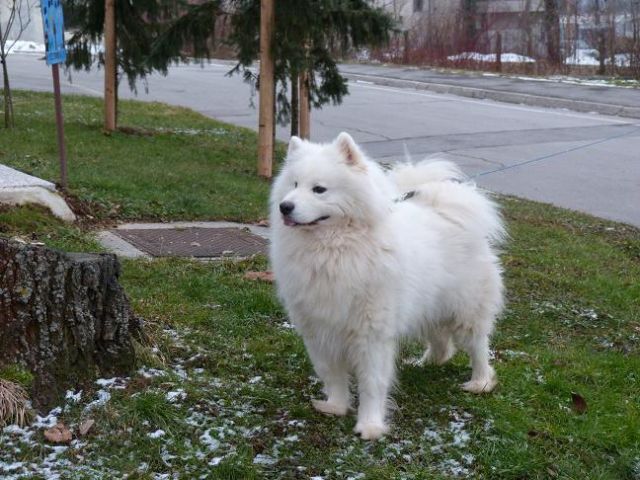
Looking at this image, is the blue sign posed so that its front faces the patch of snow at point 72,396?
yes

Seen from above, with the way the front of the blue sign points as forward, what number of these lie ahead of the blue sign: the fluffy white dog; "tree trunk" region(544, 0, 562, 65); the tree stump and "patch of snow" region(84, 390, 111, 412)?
3

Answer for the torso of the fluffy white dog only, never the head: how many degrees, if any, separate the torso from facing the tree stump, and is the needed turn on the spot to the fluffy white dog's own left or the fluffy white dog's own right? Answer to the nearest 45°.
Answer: approximately 45° to the fluffy white dog's own right

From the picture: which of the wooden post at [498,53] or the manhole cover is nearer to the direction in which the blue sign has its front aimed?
the manhole cover

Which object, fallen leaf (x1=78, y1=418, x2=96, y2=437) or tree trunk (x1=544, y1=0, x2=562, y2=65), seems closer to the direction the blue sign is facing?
the fallen leaf

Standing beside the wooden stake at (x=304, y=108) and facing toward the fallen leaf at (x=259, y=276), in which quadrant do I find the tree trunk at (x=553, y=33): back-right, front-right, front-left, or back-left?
back-left

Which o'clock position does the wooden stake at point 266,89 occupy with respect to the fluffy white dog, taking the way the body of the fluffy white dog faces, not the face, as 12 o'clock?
The wooden stake is roughly at 4 o'clock from the fluffy white dog.

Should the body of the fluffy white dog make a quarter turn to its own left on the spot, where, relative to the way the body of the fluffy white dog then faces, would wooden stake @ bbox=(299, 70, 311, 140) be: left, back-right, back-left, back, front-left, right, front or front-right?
back-left

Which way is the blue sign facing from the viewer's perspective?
toward the camera

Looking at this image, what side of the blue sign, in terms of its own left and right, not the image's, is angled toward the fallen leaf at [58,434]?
front

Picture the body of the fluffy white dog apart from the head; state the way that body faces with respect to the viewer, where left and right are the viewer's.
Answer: facing the viewer and to the left of the viewer

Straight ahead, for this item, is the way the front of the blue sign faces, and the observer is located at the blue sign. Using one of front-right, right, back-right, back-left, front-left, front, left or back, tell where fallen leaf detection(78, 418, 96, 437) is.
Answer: front

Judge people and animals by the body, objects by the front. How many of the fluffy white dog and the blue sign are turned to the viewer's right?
0

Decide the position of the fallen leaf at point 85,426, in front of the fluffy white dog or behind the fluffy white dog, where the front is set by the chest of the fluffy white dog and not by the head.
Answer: in front

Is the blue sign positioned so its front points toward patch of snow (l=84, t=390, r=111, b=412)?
yes

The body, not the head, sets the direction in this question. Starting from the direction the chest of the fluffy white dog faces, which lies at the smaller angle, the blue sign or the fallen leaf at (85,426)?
the fallen leaf
